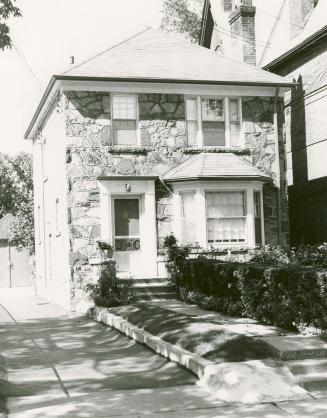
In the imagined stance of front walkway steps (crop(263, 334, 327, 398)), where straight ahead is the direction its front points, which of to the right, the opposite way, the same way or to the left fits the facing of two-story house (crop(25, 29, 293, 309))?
the same way

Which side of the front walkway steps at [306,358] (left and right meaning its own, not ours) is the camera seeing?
front

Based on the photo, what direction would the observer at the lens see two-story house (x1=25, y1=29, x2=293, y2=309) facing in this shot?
facing the viewer

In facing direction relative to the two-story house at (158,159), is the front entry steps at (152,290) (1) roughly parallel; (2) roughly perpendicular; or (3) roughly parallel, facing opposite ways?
roughly parallel

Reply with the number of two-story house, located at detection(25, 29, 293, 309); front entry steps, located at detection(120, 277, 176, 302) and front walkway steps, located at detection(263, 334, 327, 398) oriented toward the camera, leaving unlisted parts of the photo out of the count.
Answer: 3

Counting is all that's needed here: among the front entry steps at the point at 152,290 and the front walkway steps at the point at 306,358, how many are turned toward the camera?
2

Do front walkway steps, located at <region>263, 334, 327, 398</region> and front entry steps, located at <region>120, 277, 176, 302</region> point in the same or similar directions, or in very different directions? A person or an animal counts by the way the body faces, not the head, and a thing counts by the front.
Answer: same or similar directions

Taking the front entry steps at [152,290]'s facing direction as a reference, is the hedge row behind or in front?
in front

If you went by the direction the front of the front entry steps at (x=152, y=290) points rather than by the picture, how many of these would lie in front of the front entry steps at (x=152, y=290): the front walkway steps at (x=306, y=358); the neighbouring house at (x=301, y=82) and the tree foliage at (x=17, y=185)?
1

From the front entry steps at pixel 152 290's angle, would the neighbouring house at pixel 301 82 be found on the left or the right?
on its left

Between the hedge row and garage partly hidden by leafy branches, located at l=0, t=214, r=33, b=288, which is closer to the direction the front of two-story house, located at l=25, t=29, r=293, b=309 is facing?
the hedge row
